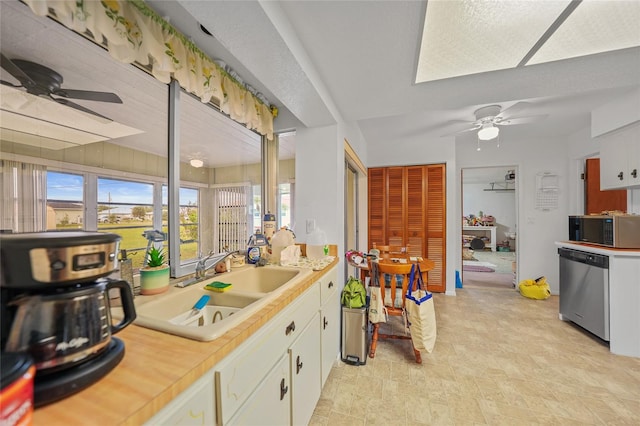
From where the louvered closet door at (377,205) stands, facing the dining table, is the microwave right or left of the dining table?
left

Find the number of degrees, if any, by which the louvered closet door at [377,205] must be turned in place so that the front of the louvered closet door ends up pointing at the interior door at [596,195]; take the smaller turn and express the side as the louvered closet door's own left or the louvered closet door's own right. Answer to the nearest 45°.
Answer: approximately 90° to the louvered closet door's own left

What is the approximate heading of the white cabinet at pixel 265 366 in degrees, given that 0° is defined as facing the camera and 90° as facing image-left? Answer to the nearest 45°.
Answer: approximately 315°

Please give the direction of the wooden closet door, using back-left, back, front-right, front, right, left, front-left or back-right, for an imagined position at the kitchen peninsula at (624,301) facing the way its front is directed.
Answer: front-right

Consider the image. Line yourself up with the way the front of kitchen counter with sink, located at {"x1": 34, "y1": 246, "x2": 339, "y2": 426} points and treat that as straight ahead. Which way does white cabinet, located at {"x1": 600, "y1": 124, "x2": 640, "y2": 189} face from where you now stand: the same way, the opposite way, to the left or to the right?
the opposite way

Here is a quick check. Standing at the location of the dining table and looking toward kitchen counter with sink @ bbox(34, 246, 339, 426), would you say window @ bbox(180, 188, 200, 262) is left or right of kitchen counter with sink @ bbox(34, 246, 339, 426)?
right

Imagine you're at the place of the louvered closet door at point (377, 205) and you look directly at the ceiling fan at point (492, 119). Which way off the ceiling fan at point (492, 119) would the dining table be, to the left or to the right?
right

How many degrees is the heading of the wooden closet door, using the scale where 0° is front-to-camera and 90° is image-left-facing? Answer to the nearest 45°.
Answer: approximately 0°

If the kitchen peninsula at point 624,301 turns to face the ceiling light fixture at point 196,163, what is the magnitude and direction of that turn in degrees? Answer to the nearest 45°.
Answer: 0° — it already faces it

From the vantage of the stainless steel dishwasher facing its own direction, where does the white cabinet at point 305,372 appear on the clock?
The white cabinet is roughly at 11 o'clock from the stainless steel dishwasher.
